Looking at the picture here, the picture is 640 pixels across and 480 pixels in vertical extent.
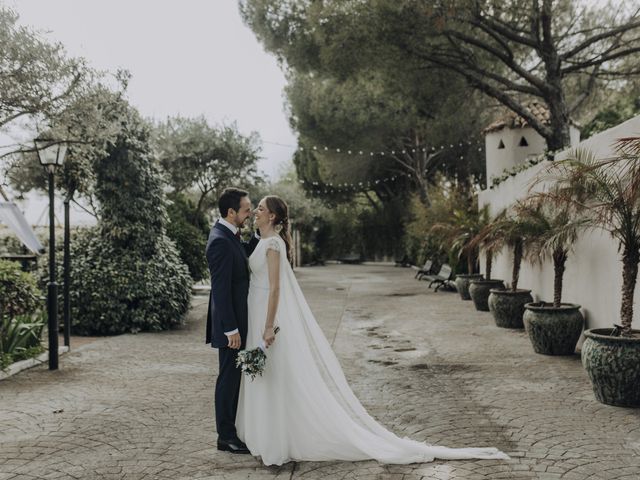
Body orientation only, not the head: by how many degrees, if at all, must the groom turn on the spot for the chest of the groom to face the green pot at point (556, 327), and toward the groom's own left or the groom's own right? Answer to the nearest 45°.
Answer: approximately 45° to the groom's own left

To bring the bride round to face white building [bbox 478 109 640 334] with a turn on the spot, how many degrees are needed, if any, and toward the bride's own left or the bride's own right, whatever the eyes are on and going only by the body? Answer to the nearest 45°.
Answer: approximately 135° to the bride's own right

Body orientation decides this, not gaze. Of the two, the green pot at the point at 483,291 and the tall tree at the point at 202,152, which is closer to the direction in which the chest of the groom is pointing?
the green pot

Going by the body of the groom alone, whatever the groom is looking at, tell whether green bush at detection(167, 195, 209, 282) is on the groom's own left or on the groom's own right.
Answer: on the groom's own left

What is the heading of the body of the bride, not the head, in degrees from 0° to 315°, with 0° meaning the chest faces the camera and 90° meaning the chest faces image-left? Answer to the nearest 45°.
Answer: approximately 90°

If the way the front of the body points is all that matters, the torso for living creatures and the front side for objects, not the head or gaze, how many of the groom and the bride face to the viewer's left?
1

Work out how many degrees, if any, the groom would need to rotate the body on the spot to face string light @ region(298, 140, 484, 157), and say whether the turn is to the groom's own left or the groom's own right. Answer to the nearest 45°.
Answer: approximately 90° to the groom's own left

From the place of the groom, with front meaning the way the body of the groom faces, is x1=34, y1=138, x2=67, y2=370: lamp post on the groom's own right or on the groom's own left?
on the groom's own left

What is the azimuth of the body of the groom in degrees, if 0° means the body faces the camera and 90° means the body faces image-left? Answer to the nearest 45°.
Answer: approximately 270°

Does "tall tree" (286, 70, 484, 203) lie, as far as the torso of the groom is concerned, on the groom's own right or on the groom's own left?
on the groom's own left

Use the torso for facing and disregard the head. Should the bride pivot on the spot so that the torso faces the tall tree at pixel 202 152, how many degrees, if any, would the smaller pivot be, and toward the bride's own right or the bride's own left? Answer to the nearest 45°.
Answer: approximately 90° to the bride's own right

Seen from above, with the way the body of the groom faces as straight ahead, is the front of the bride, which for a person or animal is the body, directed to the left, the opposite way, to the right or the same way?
the opposite way

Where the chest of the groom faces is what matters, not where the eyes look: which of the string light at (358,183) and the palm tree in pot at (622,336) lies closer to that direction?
the palm tree in pot

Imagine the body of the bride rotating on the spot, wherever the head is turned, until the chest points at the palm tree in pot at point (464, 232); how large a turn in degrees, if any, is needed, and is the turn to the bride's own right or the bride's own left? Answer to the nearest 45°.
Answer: approximately 90° to the bride's own right

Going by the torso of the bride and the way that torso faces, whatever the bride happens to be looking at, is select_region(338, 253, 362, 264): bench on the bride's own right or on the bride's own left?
on the bride's own right

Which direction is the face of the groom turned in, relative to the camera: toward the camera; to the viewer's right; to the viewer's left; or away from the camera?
to the viewer's right

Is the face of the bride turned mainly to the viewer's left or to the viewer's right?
to the viewer's left

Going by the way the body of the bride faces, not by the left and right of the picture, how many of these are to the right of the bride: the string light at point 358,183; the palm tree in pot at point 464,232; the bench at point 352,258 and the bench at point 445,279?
4

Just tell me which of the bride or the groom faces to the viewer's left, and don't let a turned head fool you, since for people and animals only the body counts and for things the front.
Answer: the bride
